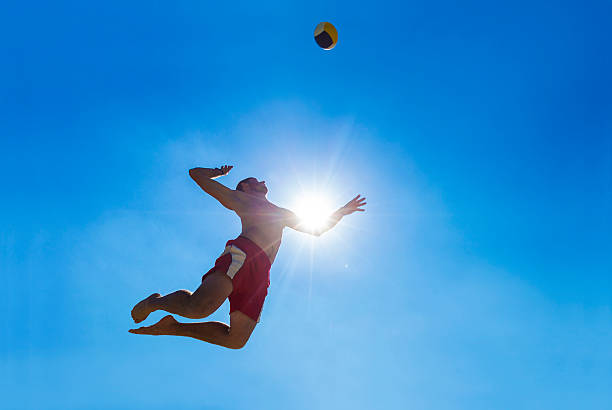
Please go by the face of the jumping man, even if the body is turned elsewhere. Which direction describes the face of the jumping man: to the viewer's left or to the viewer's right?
to the viewer's right
